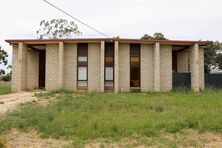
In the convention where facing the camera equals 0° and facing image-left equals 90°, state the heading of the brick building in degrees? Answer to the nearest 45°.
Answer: approximately 0°

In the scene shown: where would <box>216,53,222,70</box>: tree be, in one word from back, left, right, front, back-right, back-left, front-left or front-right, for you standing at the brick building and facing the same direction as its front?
back-left
